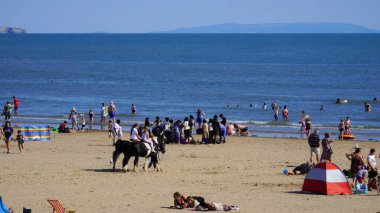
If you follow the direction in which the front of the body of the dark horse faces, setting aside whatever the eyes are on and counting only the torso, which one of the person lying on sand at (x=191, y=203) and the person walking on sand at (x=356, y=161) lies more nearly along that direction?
the person walking on sand

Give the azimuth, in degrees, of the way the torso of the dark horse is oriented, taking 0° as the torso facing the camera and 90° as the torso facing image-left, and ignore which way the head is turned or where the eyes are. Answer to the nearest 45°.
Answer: approximately 270°

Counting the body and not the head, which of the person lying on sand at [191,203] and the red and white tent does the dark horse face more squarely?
the red and white tent

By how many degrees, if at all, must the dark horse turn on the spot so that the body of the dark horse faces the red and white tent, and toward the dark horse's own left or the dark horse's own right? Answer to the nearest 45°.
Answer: approximately 45° to the dark horse's own right

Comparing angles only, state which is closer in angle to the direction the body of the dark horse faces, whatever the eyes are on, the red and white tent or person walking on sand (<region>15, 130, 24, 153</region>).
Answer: the red and white tent

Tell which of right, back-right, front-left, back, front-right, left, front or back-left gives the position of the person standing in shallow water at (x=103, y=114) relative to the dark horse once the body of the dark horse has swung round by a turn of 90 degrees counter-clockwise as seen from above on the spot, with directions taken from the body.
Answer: front

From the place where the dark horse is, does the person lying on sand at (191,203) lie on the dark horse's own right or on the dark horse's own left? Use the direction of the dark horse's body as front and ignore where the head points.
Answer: on the dark horse's own right

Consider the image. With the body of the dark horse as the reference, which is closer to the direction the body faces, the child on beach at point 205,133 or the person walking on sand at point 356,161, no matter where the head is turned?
the person walking on sand
